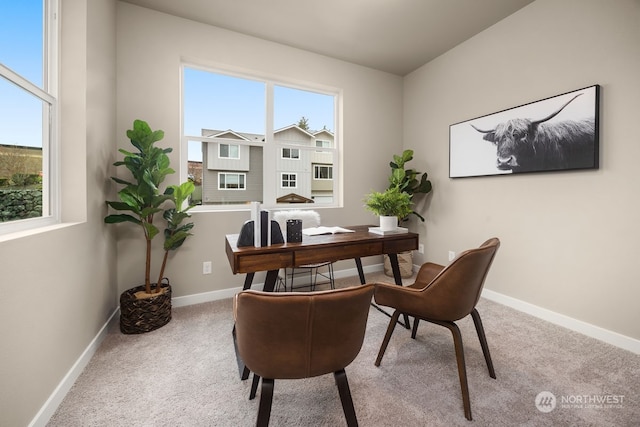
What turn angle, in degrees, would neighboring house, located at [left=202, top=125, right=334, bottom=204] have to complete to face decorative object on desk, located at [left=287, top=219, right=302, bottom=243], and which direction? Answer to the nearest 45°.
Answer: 0° — it already faces it

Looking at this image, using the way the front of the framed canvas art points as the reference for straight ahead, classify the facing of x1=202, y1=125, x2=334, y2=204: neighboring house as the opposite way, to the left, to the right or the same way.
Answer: to the left

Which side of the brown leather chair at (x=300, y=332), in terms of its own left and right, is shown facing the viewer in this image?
back

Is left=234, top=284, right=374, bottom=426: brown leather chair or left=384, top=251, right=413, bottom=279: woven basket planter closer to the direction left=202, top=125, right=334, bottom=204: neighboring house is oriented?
the brown leather chair

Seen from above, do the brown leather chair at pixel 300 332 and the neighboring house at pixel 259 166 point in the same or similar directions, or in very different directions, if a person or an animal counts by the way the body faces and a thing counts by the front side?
very different directions

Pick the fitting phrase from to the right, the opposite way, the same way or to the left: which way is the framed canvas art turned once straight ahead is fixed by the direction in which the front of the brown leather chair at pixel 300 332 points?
to the left

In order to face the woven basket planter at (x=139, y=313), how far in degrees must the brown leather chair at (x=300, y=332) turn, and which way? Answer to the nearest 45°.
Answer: approximately 45° to its left

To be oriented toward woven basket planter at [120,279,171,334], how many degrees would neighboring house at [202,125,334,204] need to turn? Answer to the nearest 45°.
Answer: approximately 45° to its right

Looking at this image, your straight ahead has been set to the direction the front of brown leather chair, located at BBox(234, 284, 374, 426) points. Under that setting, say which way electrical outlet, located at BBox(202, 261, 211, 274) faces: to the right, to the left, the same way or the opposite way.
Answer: the opposite way

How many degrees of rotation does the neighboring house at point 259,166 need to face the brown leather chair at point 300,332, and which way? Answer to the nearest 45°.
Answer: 0° — it already faces it
